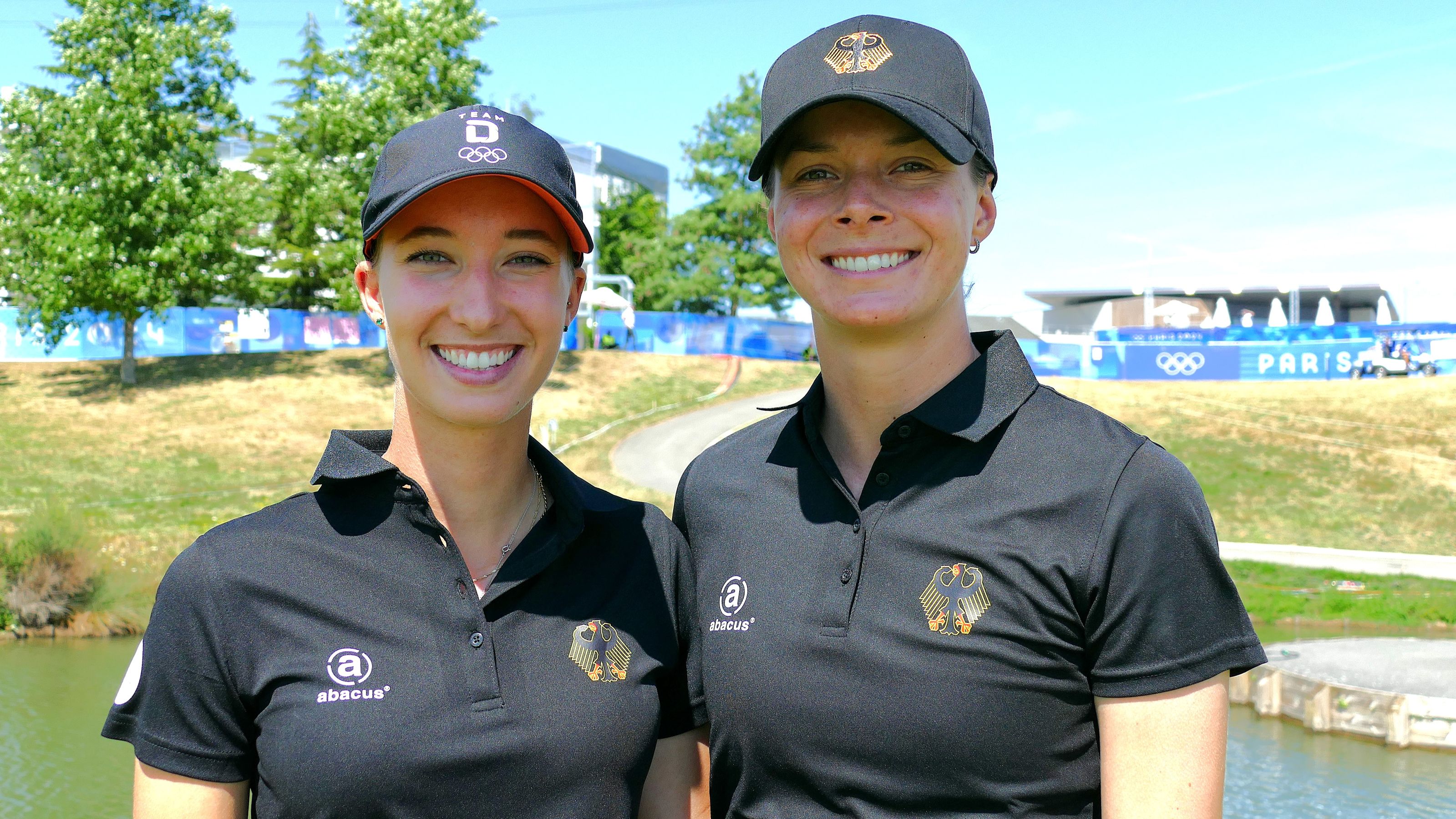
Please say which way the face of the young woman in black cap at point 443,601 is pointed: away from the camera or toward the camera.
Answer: toward the camera

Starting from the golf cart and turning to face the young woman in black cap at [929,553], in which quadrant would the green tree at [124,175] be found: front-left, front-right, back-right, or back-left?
front-right

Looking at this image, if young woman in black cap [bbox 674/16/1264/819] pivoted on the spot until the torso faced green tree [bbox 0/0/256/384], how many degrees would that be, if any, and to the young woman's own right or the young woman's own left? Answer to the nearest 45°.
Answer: approximately 90° to the young woman's own right

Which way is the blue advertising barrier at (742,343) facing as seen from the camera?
toward the camera

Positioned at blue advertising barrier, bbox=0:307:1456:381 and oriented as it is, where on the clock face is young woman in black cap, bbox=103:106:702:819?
The young woman in black cap is roughly at 12 o'clock from the blue advertising barrier.

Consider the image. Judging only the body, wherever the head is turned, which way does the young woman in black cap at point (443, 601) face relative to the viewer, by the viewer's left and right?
facing the viewer

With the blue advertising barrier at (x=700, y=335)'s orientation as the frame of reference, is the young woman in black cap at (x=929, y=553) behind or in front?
in front

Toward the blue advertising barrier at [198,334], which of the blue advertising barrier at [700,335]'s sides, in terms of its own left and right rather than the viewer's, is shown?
right

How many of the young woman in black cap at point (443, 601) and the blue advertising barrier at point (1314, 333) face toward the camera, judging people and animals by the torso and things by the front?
2

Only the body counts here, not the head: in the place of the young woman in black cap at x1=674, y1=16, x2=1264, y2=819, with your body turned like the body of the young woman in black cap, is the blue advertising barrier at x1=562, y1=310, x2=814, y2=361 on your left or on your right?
on your right
